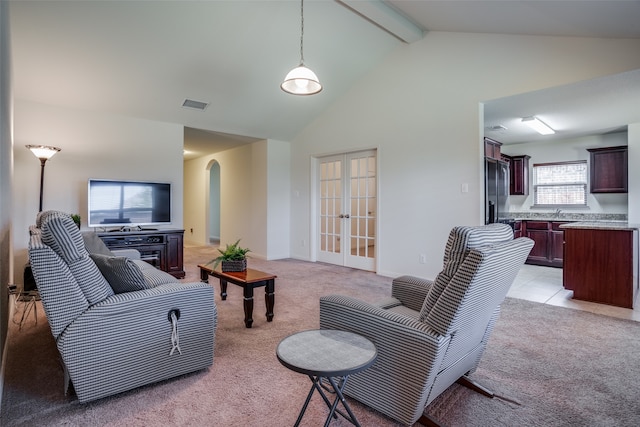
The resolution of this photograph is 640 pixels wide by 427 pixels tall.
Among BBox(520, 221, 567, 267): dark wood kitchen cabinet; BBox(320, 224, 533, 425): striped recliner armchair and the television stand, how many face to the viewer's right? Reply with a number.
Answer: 0

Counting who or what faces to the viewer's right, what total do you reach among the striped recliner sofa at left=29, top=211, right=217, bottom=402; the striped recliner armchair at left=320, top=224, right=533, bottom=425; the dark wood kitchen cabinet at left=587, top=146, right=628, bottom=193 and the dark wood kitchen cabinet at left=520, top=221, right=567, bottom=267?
1

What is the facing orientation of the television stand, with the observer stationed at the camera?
facing the viewer

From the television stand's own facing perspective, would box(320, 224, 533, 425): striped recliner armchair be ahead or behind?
ahead

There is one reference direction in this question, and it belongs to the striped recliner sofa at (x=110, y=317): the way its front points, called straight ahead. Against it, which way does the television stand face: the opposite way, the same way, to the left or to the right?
to the right

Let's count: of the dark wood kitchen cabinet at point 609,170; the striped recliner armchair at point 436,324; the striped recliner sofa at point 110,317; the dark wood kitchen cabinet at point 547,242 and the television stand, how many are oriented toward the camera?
3

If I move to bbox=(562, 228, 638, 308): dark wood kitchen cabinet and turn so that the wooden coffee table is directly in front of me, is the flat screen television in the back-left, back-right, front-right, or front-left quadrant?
front-right

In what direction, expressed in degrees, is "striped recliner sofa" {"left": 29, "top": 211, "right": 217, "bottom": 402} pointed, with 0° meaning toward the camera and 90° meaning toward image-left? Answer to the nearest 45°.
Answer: approximately 270°

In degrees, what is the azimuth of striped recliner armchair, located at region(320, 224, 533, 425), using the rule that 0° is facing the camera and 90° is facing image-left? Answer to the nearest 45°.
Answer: approximately 135°

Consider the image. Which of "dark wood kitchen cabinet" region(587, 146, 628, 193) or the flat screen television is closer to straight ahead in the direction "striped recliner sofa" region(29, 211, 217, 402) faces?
the dark wood kitchen cabinet

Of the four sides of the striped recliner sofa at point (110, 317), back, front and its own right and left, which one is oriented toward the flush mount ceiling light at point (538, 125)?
front

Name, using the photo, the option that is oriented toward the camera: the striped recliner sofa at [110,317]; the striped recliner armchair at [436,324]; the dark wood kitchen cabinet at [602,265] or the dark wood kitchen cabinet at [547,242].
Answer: the dark wood kitchen cabinet at [547,242]

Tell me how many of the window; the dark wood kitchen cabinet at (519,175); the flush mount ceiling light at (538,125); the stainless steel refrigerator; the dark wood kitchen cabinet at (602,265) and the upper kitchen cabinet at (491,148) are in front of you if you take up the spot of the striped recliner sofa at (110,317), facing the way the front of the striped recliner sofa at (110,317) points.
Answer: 6
